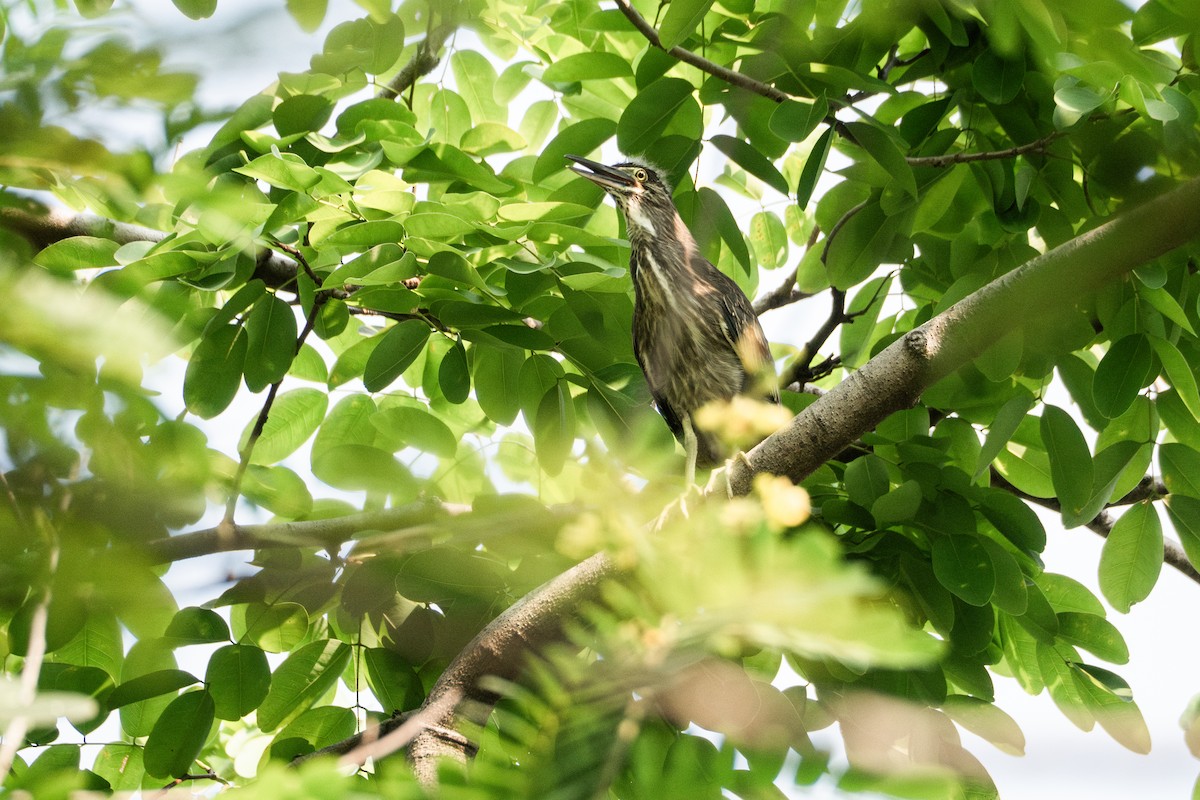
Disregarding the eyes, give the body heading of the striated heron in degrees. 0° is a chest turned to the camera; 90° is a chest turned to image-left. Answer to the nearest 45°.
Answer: approximately 45°
